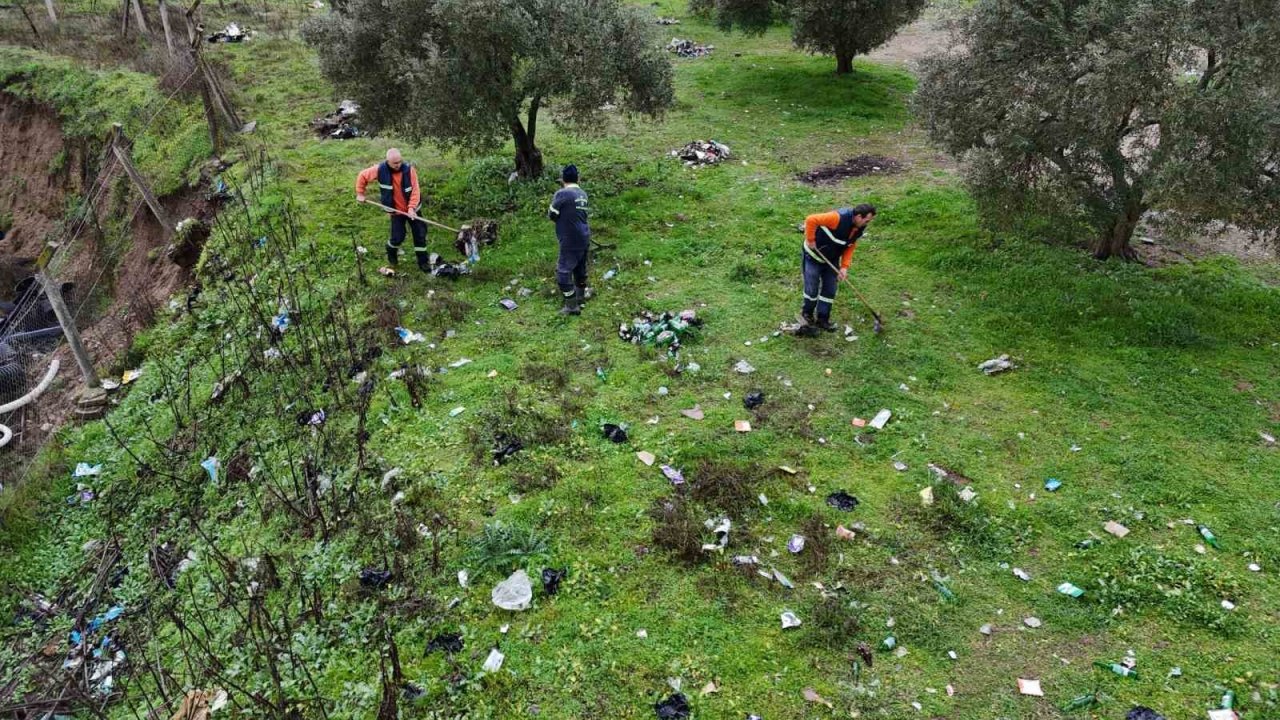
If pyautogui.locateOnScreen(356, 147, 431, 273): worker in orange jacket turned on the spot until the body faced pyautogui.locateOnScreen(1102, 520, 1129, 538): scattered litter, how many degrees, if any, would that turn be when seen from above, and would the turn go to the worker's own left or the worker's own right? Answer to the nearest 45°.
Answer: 0° — they already face it

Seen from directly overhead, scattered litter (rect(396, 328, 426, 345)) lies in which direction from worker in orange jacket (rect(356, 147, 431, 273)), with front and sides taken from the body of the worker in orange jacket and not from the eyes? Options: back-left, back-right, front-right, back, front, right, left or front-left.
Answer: front-right

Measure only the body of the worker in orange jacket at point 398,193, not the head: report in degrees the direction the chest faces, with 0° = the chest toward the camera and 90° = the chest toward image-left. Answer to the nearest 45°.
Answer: approximately 315°

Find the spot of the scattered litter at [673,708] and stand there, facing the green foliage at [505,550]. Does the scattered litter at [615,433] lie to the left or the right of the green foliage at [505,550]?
right

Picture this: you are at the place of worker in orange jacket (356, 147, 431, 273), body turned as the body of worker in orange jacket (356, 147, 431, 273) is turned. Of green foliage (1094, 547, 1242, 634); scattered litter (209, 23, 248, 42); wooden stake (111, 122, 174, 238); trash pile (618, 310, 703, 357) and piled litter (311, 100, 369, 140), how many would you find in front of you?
2

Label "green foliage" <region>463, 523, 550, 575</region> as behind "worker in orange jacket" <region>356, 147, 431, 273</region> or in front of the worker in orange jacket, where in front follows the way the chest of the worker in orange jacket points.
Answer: in front

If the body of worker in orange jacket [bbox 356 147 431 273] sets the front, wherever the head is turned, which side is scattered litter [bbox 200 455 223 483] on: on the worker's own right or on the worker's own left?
on the worker's own right

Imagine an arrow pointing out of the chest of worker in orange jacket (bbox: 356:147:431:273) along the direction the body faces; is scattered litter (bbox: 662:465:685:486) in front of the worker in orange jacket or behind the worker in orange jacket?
in front

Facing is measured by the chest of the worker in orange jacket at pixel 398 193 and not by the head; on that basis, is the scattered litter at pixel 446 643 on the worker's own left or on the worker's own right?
on the worker's own right

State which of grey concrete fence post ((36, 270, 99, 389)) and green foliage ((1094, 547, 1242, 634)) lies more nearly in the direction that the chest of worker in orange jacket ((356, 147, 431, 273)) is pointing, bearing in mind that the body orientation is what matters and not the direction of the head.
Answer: the green foliage

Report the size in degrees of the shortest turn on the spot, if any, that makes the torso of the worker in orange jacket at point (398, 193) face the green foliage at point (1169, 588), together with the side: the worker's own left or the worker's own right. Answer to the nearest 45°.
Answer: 0° — they already face it

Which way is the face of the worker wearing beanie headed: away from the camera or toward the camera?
away from the camera

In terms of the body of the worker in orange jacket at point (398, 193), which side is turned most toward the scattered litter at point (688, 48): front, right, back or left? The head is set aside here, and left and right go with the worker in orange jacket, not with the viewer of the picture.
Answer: left

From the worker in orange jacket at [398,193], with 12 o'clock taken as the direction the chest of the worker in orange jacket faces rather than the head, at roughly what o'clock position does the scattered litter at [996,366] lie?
The scattered litter is roughly at 12 o'clock from the worker in orange jacket.

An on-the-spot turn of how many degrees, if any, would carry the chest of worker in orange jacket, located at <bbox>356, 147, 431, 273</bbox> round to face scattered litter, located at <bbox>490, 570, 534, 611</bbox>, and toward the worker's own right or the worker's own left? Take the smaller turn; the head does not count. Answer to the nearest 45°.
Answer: approximately 45° to the worker's own right
